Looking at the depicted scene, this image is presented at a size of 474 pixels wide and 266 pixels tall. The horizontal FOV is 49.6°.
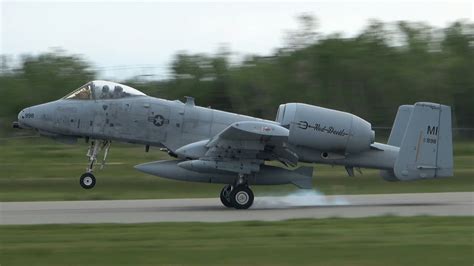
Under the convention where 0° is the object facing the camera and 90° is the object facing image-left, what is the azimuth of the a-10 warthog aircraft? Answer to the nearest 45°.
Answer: approximately 90°
